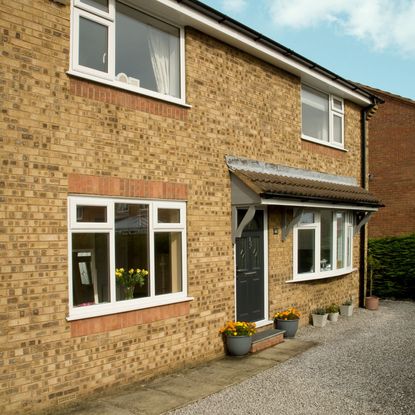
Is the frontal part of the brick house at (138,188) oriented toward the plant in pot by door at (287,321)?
no

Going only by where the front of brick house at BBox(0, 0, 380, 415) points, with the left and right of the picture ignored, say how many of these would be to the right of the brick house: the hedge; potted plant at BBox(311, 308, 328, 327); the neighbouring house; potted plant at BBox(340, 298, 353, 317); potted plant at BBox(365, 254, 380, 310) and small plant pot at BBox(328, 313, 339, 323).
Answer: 0

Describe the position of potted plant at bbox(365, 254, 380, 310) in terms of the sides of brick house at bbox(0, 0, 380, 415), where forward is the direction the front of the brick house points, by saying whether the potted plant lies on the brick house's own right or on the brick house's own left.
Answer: on the brick house's own left

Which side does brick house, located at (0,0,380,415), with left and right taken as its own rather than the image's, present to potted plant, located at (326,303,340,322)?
left

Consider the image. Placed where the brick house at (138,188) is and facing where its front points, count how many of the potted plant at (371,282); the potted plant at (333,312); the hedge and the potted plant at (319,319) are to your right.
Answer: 0

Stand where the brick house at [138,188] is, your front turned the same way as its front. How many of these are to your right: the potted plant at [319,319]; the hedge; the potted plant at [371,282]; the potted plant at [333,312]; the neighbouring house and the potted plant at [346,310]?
0

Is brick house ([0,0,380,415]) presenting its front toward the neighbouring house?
no

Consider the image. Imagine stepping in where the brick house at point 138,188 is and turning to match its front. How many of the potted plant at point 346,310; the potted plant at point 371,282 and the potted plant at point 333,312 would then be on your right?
0

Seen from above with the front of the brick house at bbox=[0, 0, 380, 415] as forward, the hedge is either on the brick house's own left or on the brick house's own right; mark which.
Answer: on the brick house's own left

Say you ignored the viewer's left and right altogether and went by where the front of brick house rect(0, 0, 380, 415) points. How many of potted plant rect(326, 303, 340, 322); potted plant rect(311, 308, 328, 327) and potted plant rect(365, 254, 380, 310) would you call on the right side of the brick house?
0

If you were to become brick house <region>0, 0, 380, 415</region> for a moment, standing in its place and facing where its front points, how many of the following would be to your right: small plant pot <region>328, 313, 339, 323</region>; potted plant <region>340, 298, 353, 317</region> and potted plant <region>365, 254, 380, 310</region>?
0

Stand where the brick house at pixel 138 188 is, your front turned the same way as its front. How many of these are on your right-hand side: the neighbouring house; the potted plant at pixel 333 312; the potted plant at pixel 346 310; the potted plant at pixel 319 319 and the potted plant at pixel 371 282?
0

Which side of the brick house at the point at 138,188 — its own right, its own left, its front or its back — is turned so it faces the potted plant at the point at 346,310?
left

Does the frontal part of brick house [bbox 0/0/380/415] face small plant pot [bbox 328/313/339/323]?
no

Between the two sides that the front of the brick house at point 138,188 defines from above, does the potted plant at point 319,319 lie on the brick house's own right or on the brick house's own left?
on the brick house's own left

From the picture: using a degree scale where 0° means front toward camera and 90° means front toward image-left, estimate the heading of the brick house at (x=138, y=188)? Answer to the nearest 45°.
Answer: approximately 315°
